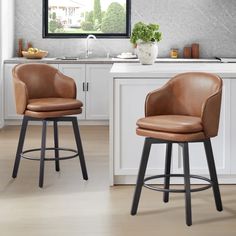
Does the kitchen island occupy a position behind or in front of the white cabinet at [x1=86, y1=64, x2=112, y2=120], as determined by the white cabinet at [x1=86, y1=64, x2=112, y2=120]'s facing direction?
in front

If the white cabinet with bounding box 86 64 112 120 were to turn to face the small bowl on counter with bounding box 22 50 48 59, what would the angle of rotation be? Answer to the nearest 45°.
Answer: approximately 90° to its right

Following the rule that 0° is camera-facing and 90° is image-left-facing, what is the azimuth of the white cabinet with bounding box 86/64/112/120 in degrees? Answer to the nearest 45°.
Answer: approximately 0°

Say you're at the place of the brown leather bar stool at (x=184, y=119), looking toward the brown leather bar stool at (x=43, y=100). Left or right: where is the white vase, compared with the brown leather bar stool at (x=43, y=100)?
right

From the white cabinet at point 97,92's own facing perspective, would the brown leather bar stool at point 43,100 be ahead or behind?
ahead

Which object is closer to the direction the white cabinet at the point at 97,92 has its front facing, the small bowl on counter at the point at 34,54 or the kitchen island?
the kitchen island
